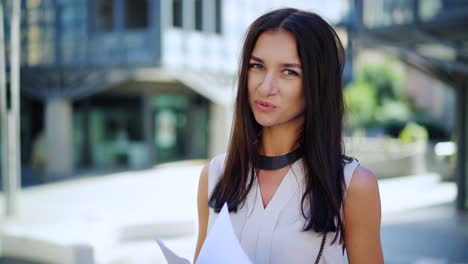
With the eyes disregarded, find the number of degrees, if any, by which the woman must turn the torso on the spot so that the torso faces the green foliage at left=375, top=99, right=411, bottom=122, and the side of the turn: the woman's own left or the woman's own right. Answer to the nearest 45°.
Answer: approximately 135° to the woman's own right

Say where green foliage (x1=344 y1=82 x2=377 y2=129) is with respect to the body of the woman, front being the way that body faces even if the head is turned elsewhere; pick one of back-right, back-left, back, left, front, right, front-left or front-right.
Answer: back-right

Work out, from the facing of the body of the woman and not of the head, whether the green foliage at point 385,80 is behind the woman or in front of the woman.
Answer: behind

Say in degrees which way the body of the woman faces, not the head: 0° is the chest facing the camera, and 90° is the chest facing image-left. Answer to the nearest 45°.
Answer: approximately 45°
